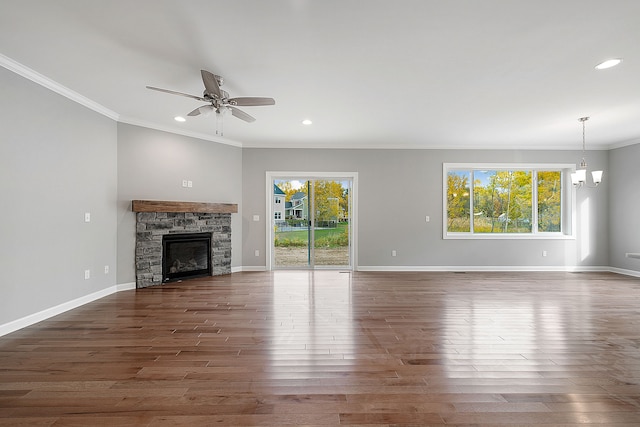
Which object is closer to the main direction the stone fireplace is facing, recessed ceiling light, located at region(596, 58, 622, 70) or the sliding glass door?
the recessed ceiling light

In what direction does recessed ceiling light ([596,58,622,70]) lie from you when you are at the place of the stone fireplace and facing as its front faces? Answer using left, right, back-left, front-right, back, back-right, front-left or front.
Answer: front

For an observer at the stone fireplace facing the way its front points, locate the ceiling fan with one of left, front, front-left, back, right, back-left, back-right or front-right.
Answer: front-right

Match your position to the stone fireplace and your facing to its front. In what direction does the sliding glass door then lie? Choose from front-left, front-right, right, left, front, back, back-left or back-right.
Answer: front-left

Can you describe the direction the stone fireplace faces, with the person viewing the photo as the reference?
facing the viewer and to the right of the viewer

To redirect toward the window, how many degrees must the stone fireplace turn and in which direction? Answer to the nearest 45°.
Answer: approximately 45° to its left

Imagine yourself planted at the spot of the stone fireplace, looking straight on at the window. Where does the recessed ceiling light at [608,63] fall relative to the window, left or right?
right

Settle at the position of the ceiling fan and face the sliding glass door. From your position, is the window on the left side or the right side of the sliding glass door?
right

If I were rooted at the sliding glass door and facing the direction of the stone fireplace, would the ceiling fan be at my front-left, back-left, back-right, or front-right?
front-left
